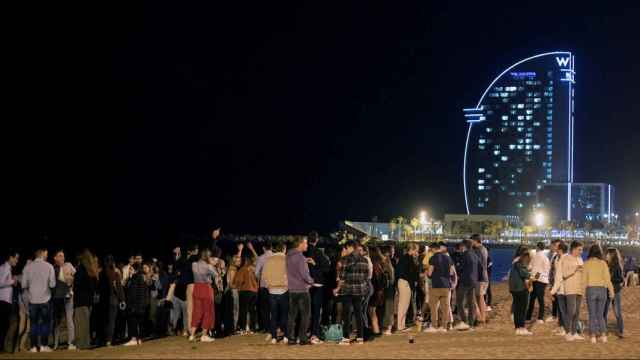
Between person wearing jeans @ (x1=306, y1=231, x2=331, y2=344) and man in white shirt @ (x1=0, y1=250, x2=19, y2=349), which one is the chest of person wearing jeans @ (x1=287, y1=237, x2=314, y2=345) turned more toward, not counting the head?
the person wearing jeans

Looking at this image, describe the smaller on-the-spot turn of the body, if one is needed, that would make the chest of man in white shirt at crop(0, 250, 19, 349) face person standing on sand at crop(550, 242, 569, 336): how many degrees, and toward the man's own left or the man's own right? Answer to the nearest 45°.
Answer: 0° — they already face them

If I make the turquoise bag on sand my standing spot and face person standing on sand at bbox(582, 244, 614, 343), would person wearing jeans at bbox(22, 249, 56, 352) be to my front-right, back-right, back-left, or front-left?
back-right

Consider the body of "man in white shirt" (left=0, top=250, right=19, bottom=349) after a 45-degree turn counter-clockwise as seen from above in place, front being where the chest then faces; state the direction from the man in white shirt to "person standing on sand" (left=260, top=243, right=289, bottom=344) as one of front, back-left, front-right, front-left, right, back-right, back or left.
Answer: front-right

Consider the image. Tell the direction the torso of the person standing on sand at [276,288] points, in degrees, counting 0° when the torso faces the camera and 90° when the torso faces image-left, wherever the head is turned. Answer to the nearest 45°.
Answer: approximately 225°
